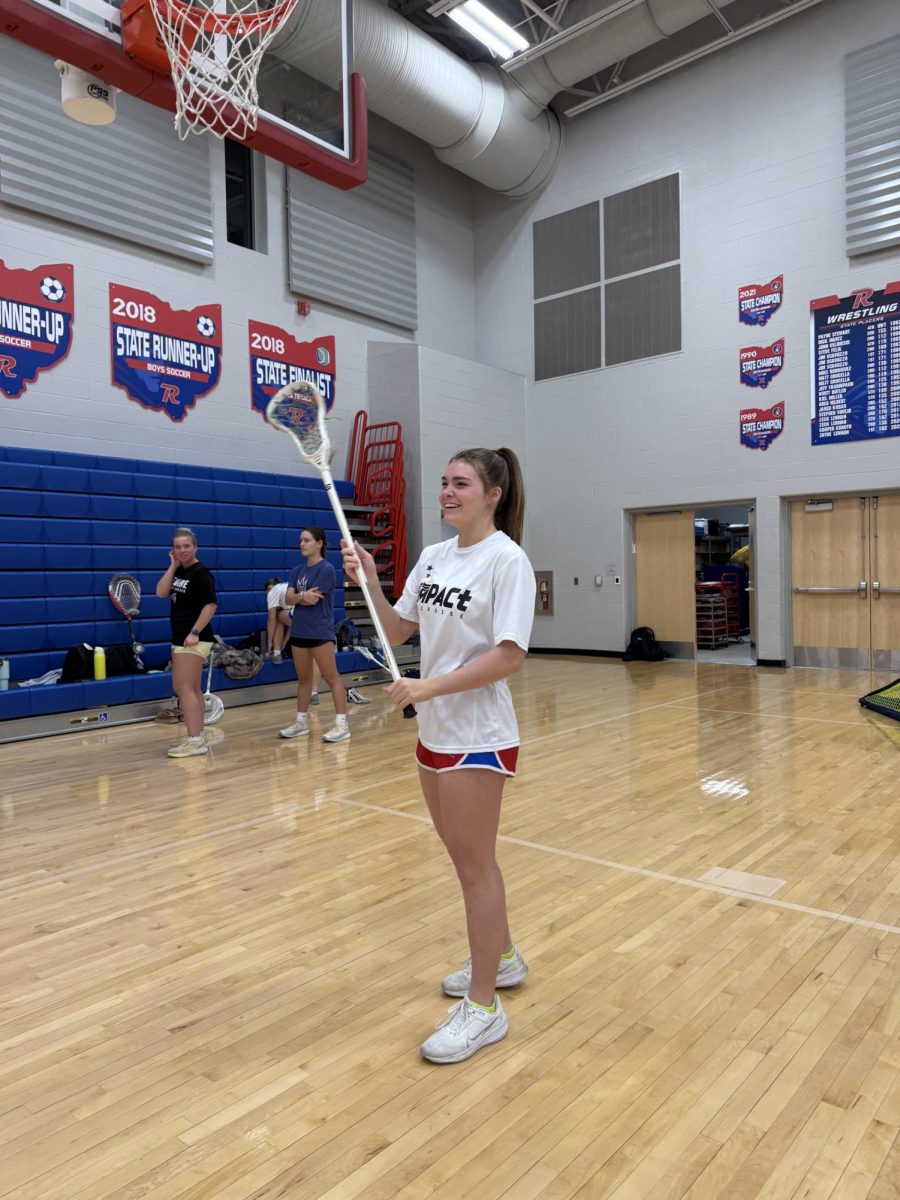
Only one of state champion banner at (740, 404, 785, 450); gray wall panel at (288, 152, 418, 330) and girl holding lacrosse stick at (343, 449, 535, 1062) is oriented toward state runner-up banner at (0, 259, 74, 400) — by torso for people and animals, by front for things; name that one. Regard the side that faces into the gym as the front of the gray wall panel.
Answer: the state champion banner

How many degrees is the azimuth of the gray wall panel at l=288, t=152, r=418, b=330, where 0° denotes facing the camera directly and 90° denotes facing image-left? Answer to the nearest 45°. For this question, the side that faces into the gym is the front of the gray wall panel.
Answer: approximately 315°

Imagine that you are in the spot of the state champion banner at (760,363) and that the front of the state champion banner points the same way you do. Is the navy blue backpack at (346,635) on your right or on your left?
on your right

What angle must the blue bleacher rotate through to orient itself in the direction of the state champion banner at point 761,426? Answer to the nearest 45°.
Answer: approximately 45° to its left

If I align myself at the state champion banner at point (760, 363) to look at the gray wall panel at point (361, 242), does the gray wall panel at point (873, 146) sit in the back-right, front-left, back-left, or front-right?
back-left

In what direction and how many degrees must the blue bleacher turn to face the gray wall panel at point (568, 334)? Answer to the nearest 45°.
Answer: approximately 90° to its left

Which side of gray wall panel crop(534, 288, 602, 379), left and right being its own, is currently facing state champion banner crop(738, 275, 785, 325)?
left
